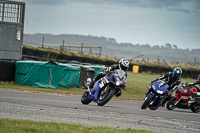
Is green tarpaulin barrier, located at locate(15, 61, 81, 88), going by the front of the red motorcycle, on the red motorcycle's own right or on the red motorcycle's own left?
on the red motorcycle's own right

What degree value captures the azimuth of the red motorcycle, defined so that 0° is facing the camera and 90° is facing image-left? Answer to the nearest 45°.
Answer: approximately 45°

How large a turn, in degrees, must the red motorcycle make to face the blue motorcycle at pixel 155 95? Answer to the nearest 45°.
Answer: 0° — it already faces it

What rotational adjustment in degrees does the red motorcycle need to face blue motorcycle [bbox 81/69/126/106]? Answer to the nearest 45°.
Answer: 0° — it already faces it

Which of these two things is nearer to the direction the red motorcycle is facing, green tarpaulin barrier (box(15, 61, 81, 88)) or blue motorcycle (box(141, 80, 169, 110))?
the blue motorcycle

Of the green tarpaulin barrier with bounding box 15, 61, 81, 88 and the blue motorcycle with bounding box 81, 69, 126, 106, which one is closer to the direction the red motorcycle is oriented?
the blue motorcycle
